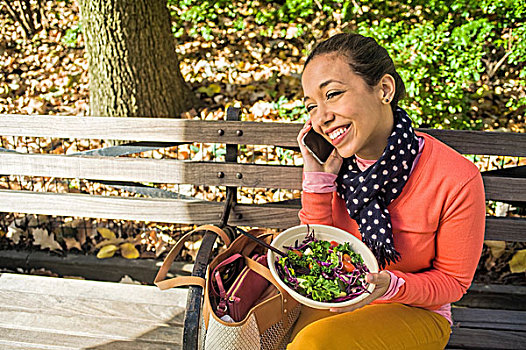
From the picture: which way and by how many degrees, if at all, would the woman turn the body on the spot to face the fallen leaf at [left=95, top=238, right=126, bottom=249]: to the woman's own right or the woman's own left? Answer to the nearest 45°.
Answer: approximately 90° to the woman's own right

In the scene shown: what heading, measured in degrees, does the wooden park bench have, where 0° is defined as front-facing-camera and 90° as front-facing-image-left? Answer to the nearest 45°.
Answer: approximately 0°

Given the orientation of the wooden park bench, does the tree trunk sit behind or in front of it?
behind

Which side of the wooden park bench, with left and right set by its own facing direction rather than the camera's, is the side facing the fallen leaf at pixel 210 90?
back

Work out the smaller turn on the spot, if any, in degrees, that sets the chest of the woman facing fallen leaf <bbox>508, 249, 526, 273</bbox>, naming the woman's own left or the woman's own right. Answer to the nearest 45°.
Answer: approximately 180°

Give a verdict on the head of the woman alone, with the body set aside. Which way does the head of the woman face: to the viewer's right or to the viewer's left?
to the viewer's left

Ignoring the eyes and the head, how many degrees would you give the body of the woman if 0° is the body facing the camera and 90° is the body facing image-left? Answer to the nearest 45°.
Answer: approximately 45°

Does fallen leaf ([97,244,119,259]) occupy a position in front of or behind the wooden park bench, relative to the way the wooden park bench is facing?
behind
